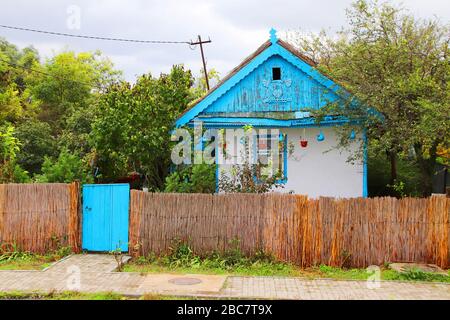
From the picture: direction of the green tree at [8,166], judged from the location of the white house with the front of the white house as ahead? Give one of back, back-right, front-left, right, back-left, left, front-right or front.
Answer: right

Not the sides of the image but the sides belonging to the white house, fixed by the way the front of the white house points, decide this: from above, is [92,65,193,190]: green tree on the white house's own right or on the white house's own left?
on the white house's own right

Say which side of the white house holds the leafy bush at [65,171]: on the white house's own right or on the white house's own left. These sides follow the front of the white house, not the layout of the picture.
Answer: on the white house's own right

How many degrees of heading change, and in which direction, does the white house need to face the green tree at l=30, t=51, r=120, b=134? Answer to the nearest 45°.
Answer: approximately 135° to its right

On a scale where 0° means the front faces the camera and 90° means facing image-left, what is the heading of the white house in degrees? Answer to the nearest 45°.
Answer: approximately 0°

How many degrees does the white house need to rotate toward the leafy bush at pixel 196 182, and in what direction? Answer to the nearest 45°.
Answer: approximately 45° to its right

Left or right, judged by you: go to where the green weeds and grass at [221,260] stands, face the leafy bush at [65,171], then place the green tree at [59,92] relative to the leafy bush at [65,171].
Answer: right

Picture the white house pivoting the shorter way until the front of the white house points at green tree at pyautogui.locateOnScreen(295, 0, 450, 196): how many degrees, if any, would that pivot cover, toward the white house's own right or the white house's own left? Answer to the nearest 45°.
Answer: approximately 45° to the white house's own left

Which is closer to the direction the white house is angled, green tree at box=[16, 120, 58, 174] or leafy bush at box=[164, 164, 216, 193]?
the leafy bush

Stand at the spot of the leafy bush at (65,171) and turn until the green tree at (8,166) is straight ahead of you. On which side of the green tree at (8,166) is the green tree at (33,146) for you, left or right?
right
